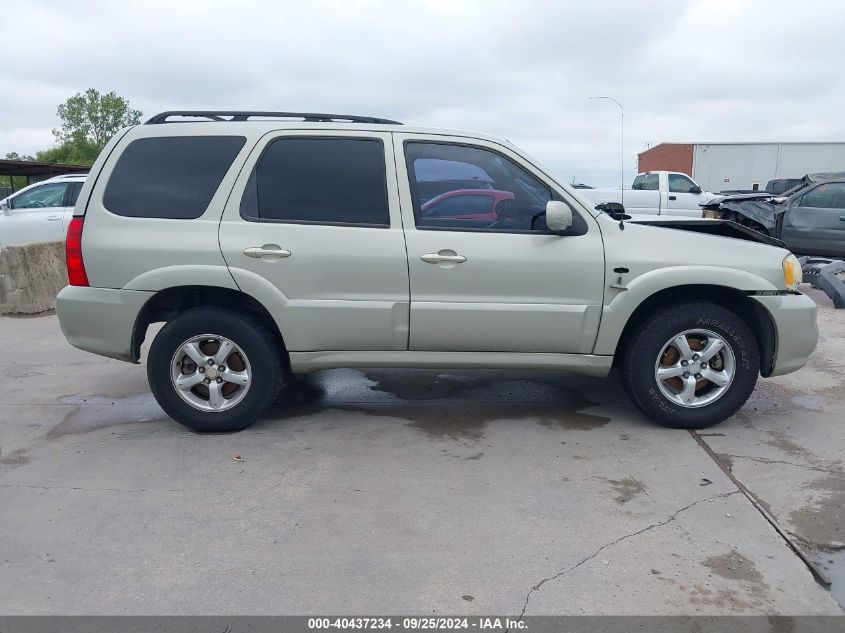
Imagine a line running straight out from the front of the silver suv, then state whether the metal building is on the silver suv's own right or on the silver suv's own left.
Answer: on the silver suv's own left

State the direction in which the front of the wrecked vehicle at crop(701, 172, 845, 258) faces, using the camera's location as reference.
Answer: facing to the left of the viewer

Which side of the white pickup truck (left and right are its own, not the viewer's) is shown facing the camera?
right

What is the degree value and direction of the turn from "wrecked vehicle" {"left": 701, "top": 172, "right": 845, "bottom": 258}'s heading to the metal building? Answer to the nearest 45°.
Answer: approximately 90° to its right

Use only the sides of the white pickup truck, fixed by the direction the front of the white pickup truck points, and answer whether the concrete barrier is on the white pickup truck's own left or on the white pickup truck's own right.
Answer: on the white pickup truck's own right

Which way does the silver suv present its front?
to the viewer's right

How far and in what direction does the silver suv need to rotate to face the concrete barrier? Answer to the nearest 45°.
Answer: approximately 135° to its left

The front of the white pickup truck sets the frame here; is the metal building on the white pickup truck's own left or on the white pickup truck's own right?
on the white pickup truck's own left

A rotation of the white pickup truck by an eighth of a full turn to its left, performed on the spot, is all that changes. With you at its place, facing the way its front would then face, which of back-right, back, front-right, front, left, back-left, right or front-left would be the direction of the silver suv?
back-right

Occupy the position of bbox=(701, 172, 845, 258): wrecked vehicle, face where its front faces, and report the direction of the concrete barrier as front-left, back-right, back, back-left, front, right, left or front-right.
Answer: front-left

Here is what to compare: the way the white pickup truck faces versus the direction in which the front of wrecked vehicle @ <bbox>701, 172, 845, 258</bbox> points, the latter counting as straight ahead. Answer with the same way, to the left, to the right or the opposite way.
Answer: the opposite way

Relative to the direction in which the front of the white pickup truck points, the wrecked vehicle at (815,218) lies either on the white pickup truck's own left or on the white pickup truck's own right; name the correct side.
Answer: on the white pickup truck's own right
